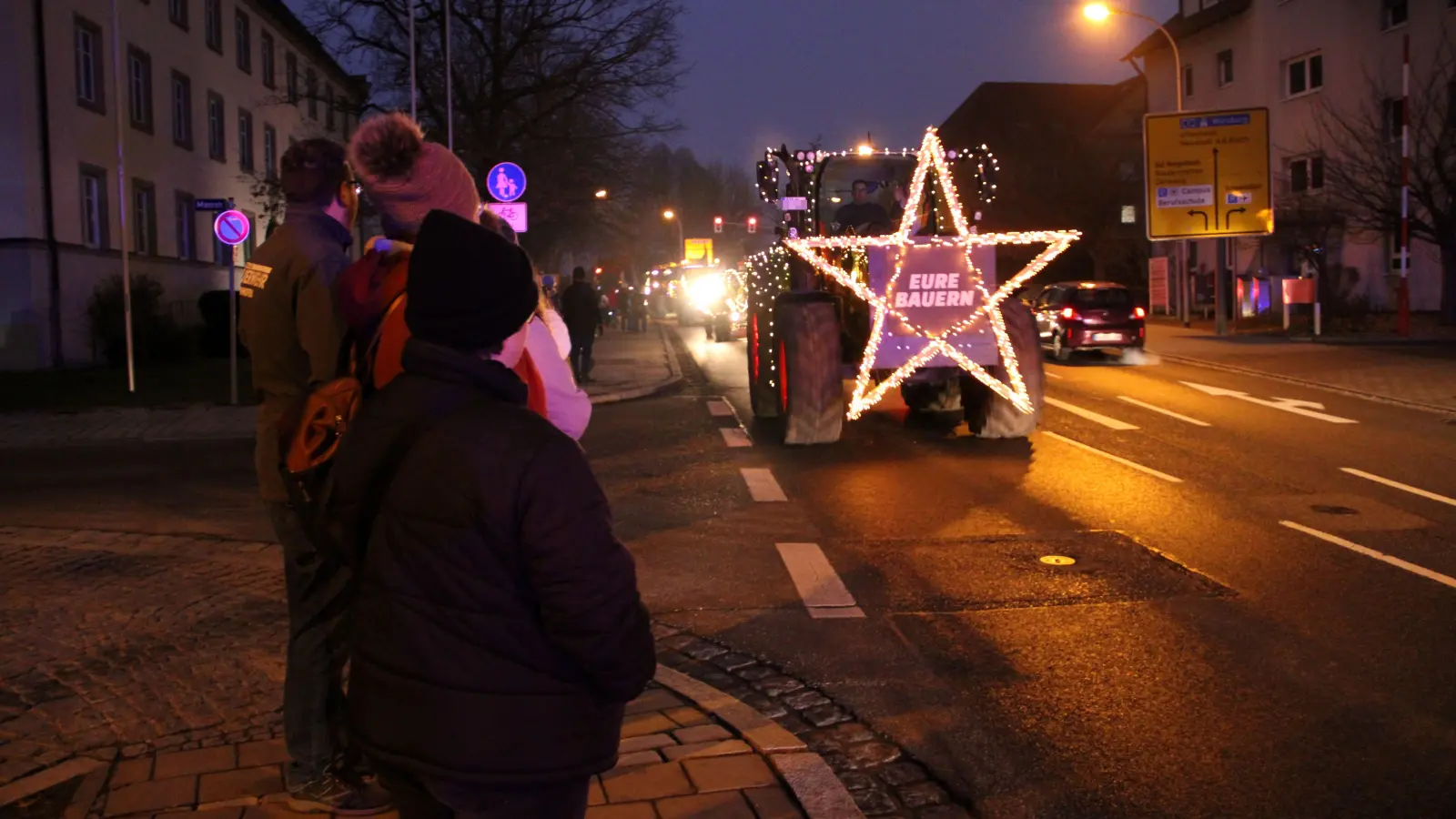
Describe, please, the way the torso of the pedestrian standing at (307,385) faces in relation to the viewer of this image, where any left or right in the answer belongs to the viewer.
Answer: facing away from the viewer and to the right of the viewer

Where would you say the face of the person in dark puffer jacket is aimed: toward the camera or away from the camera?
away from the camera

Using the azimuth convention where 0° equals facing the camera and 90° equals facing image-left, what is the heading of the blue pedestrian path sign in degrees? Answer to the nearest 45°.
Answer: approximately 0°

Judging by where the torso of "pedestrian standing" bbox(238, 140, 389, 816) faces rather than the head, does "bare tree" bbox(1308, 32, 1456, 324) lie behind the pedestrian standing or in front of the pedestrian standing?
in front

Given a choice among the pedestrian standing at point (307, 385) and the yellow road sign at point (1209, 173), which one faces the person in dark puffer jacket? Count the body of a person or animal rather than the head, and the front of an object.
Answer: the yellow road sign

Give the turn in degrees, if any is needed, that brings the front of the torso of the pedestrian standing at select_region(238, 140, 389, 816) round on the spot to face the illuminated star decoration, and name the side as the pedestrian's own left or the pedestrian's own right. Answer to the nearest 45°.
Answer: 0° — they already face it

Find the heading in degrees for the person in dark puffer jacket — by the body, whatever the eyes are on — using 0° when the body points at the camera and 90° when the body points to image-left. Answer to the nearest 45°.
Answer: approximately 225°

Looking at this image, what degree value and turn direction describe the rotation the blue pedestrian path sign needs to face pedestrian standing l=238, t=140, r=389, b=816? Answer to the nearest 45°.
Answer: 0° — it already faces them
